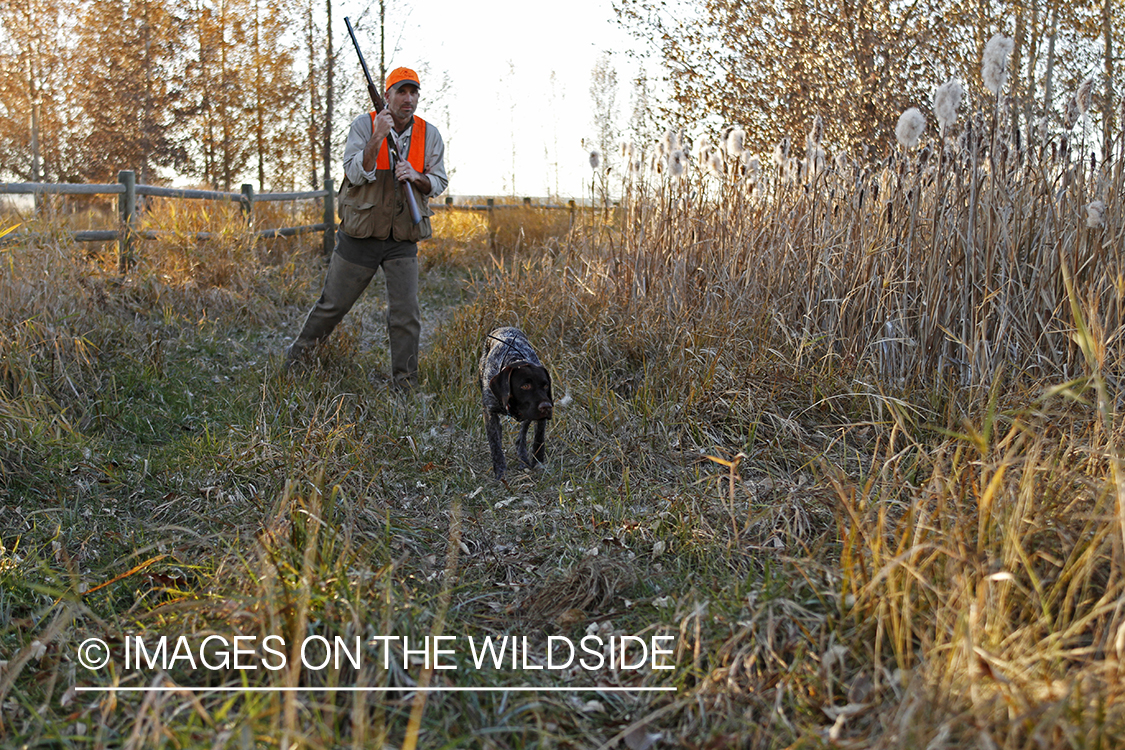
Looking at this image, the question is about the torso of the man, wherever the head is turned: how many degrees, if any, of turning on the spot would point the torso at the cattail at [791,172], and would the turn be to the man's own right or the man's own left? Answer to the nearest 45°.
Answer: approximately 90° to the man's own left

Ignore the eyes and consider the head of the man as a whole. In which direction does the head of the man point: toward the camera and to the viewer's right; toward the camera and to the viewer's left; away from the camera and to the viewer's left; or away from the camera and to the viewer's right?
toward the camera and to the viewer's right

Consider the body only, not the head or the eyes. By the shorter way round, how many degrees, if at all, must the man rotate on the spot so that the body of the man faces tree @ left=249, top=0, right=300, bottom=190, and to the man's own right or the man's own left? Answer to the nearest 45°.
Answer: approximately 180°

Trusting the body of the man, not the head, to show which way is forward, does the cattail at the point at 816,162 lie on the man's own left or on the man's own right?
on the man's own left

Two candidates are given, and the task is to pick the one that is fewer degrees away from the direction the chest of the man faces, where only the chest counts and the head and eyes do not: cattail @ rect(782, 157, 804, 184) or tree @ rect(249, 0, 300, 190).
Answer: the cattail

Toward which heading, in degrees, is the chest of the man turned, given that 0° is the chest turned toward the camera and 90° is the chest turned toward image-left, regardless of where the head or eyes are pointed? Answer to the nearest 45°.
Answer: approximately 0°

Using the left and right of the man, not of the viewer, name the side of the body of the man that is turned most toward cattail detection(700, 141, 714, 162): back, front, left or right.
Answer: back
